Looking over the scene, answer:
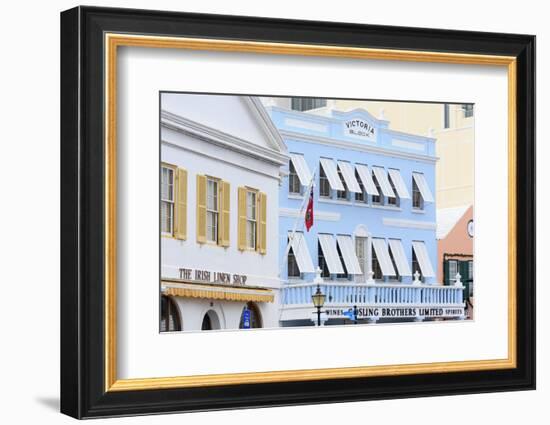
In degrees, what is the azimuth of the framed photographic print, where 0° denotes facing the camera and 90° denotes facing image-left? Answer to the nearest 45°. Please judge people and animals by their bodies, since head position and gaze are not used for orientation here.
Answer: approximately 315°
